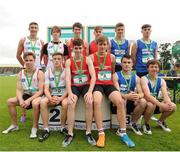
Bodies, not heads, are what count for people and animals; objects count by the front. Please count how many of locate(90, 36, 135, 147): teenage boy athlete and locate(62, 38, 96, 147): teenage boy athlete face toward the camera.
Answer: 2

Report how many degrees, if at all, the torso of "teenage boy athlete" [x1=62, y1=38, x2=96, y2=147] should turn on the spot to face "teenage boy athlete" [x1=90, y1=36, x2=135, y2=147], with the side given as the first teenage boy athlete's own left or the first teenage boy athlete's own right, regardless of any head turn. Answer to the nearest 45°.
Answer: approximately 90° to the first teenage boy athlete's own left

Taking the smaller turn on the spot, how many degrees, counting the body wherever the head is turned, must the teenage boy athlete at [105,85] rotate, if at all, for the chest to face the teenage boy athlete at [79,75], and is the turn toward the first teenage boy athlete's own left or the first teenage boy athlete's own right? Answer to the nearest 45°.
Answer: approximately 90° to the first teenage boy athlete's own right

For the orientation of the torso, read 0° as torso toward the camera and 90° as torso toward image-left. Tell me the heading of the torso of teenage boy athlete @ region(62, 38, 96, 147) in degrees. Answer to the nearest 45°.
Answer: approximately 0°
